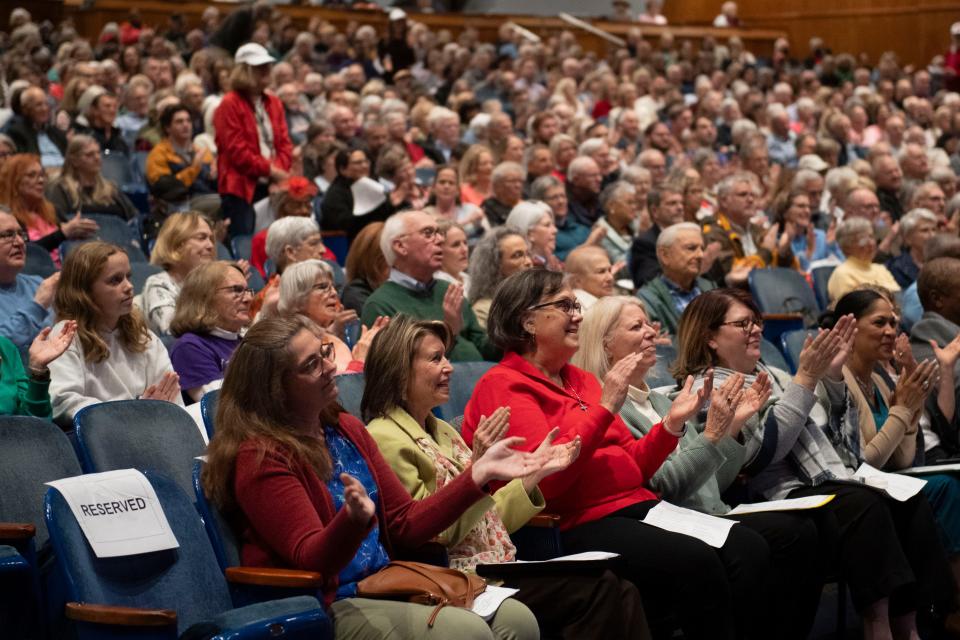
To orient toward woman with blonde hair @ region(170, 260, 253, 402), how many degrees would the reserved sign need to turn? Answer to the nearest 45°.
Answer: approximately 135° to its left

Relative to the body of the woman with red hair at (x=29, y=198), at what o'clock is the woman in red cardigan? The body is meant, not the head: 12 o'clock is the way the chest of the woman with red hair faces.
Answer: The woman in red cardigan is roughly at 1 o'clock from the woman with red hair.

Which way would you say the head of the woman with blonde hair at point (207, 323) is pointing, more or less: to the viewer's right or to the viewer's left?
to the viewer's right

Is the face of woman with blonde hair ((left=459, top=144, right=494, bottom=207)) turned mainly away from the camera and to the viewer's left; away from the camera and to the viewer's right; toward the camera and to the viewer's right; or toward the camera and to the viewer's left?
toward the camera and to the viewer's right

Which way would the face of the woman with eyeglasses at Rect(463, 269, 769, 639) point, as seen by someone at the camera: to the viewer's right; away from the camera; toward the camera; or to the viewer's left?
to the viewer's right

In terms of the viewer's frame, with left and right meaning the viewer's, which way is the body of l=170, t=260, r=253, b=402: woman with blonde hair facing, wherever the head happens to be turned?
facing to the right of the viewer

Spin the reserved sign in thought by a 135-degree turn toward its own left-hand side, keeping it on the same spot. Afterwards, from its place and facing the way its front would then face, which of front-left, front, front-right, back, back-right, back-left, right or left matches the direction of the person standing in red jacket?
front

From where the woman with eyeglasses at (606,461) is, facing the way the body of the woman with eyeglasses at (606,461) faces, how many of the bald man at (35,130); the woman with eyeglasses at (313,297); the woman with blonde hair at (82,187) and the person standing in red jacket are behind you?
4

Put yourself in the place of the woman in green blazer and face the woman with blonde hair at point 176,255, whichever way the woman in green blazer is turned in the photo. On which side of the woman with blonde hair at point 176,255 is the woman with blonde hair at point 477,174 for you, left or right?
right

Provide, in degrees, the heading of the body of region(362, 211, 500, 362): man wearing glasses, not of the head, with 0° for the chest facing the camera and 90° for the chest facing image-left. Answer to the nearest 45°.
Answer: approximately 315°
